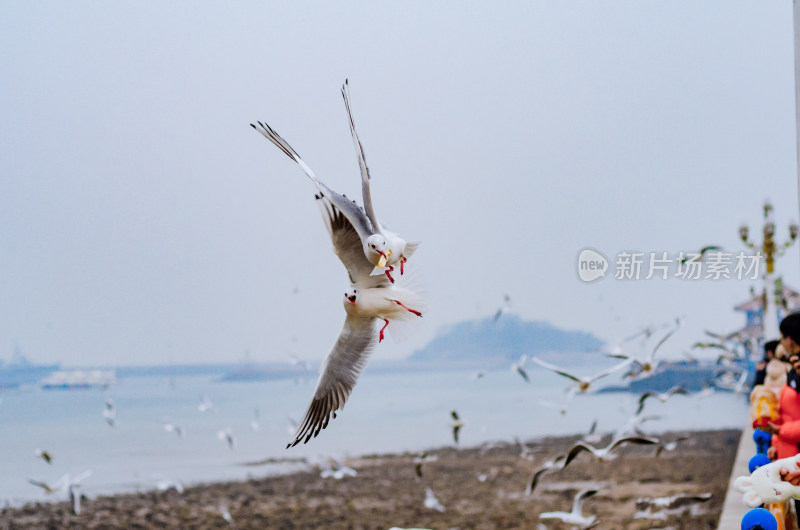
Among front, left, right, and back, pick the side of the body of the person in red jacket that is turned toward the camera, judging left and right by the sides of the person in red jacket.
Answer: left
